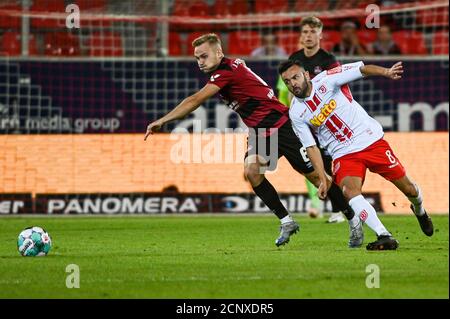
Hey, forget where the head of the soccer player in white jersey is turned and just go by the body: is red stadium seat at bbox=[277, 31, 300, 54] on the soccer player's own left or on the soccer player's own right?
on the soccer player's own right

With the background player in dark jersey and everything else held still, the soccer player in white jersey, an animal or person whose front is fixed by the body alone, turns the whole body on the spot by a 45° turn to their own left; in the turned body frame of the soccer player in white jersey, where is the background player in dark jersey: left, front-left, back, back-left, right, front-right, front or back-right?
back

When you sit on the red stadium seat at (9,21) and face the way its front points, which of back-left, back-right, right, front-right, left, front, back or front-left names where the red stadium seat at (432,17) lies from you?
left

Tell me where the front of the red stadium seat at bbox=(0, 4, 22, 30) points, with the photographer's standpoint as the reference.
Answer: facing the viewer

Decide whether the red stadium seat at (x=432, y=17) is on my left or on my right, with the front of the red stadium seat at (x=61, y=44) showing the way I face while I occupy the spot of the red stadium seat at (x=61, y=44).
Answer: on my left

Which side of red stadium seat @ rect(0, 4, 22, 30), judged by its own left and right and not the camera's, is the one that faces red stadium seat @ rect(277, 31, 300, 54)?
left

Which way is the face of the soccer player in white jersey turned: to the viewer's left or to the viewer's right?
to the viewer's left

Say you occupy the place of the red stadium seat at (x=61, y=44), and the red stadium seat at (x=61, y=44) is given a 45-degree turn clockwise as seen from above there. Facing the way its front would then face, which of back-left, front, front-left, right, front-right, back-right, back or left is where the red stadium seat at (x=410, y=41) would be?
back-left

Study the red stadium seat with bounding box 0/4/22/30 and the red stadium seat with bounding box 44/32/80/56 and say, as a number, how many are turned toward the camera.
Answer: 2

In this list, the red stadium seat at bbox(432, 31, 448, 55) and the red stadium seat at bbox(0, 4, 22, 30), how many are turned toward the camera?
2

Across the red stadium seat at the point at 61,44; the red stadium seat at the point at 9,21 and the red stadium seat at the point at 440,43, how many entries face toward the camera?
3

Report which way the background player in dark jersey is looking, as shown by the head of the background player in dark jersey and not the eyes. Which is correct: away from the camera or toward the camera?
toward the camera

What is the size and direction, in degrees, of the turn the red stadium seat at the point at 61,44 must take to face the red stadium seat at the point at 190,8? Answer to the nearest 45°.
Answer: approximately 135° to its left

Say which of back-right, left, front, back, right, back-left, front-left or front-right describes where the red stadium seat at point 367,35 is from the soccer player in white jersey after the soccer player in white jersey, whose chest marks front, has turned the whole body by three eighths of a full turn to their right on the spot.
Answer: front

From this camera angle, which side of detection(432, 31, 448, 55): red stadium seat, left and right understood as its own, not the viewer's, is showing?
front

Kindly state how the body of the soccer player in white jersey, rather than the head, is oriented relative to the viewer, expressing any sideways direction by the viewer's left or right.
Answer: facing the viewer and to the left of the viewer
